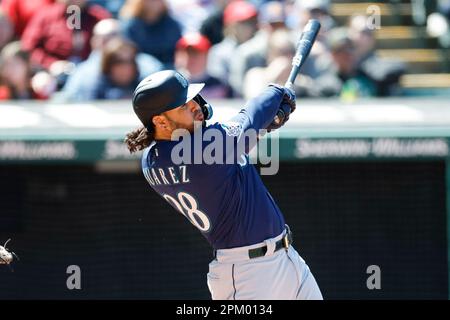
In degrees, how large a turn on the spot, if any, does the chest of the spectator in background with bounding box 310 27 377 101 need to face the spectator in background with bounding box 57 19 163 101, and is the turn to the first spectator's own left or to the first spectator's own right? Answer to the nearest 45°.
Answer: approximately 90° to the first spectator's own right

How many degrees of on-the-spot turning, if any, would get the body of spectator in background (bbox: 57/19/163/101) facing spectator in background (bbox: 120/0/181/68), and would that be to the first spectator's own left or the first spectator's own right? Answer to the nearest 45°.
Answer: approximately 135° to the first spectator's own left

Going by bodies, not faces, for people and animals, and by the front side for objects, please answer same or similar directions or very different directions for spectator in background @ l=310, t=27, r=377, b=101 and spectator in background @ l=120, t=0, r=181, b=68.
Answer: same or similar directions

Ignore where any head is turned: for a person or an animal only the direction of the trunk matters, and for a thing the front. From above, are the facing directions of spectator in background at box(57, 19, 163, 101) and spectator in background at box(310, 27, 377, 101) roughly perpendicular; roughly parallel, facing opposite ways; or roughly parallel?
roughly parallel

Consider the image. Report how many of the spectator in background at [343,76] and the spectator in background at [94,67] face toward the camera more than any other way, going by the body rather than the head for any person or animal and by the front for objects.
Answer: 2

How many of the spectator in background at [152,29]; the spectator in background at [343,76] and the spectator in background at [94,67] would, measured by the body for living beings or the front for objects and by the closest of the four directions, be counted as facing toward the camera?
3

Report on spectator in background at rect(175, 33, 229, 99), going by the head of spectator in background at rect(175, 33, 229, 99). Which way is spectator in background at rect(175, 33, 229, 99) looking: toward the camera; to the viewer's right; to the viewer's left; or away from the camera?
toward the camera

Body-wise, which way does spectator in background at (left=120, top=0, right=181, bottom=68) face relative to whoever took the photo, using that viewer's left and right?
facing the viewer

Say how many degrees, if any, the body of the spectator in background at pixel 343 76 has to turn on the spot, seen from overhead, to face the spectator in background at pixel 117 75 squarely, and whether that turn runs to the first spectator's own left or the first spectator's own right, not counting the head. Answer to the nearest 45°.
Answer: approximately 90° to the first spectator's own right

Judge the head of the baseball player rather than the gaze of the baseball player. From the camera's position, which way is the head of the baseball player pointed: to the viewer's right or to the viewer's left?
to the viewer's right

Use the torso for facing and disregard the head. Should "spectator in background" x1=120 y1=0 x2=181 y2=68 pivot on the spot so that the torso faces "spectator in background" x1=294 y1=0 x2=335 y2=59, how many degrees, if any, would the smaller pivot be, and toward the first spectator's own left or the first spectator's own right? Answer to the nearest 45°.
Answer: approximately 90° to the first spectator's own left

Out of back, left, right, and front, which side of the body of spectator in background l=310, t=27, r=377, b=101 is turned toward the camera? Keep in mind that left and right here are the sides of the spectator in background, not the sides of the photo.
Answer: front

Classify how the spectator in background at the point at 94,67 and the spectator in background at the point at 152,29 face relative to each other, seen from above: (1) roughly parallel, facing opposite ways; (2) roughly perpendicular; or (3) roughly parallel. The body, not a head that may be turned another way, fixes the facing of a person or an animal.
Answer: roughly parallel

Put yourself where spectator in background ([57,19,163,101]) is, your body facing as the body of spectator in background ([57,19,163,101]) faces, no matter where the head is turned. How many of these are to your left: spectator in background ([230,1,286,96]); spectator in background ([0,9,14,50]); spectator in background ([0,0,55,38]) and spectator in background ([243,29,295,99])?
2

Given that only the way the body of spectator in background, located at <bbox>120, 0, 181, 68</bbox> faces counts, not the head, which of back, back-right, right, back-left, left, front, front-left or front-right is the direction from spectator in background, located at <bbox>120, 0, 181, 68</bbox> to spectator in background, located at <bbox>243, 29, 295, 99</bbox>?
front-left

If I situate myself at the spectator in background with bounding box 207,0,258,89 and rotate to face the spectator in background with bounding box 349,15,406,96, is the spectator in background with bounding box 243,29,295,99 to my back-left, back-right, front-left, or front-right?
front-right
